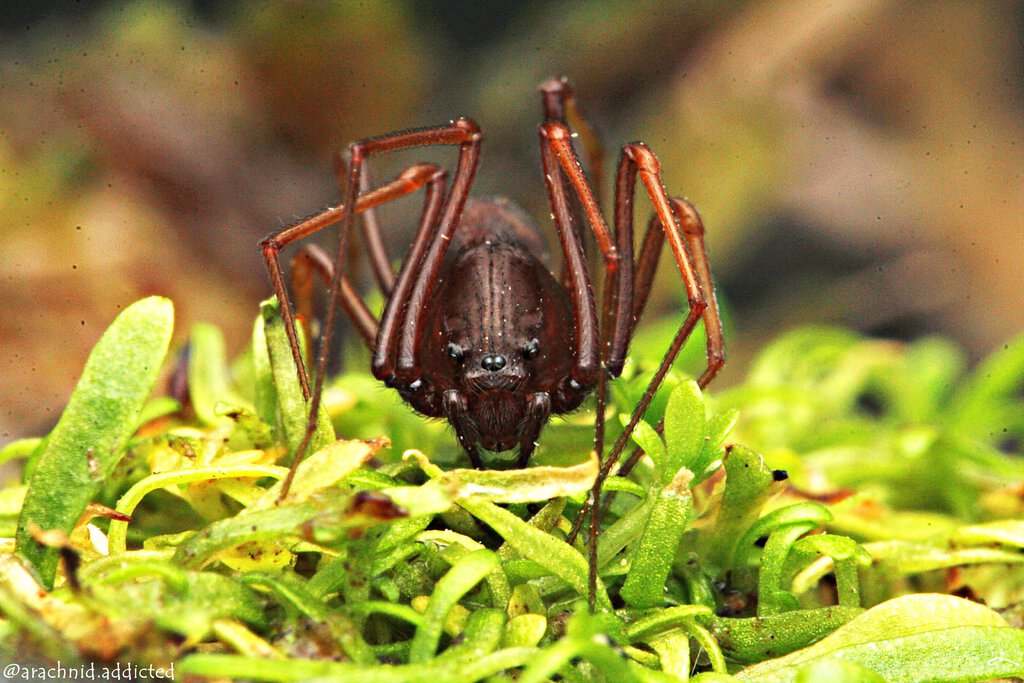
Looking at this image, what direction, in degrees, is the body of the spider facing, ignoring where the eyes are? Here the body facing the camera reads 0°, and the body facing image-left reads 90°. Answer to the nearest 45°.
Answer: approximately 0°

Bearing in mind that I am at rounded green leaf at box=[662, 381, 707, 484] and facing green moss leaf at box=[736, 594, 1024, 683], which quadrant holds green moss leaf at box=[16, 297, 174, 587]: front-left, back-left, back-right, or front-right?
back-right
